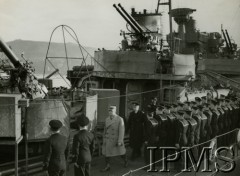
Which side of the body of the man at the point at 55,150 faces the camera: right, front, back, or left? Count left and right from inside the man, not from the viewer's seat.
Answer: back

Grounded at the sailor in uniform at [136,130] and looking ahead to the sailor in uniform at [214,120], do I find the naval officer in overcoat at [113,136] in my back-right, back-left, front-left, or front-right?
back-right

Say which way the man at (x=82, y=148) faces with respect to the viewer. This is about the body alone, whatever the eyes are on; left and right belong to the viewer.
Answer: facing away from the viewer

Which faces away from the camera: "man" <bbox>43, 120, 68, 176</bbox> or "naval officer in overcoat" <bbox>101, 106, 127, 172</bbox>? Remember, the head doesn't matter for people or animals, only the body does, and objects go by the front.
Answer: the man

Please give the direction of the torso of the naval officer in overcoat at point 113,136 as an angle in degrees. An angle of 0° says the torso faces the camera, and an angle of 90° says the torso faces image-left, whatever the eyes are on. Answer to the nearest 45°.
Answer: approximately 45°

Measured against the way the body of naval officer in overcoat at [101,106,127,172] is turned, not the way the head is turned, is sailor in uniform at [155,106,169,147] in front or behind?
behind

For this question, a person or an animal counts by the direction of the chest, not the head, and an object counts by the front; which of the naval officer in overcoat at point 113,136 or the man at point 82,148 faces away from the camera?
the man

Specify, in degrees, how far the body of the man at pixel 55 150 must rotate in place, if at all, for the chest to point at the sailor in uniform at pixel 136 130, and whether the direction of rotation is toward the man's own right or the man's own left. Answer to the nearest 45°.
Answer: approximately 45° to the man's own right
